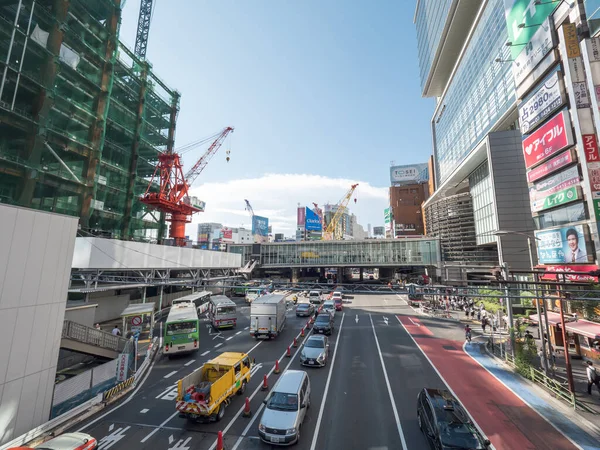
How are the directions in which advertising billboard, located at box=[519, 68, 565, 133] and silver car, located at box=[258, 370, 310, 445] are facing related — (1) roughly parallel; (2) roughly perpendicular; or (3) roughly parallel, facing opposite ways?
roughly perpendicular

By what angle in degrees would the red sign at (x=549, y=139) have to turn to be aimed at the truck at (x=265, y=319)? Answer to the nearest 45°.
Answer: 0° — it already faces it

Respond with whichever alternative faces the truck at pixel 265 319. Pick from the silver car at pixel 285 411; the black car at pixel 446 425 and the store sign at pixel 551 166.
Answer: the store sign

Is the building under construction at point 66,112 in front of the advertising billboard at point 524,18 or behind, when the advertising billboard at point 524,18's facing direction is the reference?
in front

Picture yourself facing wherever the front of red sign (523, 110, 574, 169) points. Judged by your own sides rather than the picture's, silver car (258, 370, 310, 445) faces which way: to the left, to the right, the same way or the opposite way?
to the left

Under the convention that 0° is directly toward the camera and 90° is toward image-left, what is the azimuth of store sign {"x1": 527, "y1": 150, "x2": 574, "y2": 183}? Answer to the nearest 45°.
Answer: approximately 45°

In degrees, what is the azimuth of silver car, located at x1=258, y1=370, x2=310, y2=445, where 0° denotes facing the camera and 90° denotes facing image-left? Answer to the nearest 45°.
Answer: approximately 0°

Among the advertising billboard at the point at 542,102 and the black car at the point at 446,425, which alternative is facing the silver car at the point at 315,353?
the advertising billboard

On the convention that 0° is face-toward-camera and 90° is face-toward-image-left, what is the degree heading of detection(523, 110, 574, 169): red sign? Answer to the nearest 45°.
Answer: approximately 45°

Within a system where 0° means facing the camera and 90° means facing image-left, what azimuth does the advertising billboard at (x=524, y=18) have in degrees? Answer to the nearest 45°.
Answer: approximately 45°

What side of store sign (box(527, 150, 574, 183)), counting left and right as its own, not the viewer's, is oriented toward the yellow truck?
front
